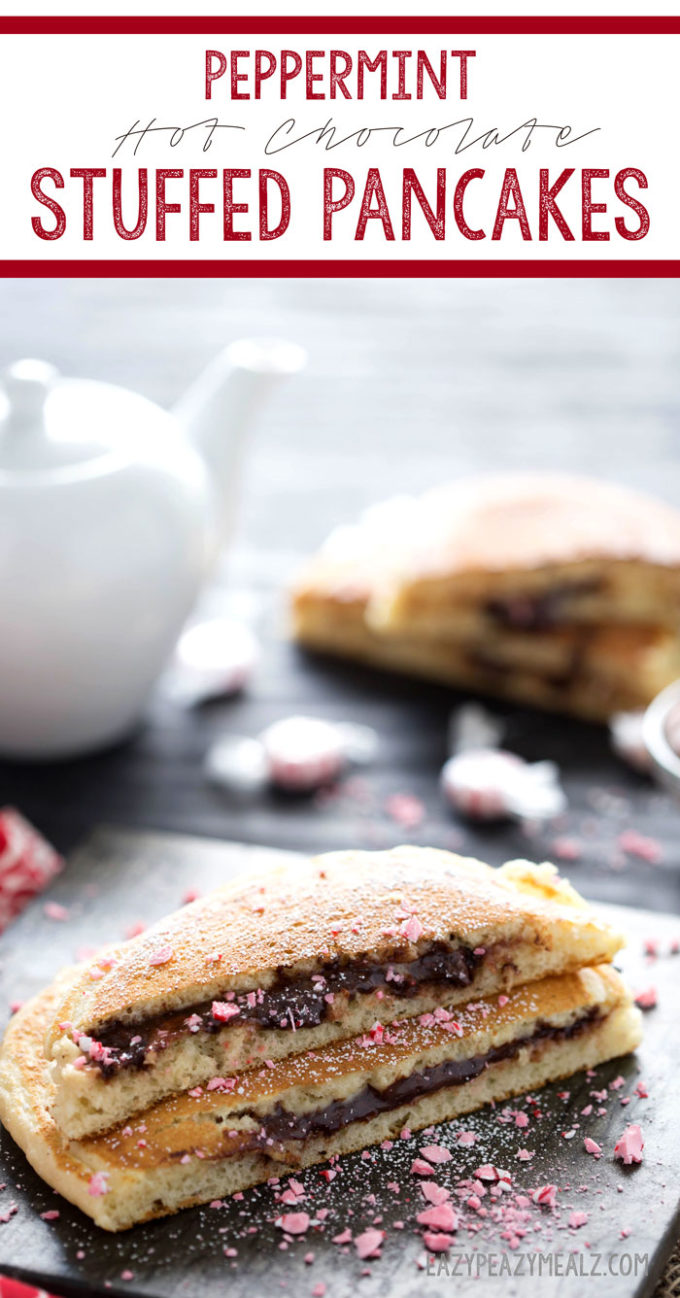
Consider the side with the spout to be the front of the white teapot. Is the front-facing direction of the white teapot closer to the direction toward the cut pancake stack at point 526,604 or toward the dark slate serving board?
the cut pancake stack

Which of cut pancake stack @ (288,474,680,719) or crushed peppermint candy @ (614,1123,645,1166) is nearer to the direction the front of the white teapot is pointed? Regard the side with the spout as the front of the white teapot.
the cut pancake stack

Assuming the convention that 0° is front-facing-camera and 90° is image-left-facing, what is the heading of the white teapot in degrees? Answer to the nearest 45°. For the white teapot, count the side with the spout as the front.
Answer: approximately 270°

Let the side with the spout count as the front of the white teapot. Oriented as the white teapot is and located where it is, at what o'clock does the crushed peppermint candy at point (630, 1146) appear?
The crushed peppermint candy is roughly at 2 o'clock from the white teapot.

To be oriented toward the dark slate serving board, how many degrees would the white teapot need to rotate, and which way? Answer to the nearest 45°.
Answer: approximately 90° to its right

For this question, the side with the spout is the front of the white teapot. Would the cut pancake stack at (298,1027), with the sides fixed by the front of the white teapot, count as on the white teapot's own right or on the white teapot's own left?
on the white teapot's own right

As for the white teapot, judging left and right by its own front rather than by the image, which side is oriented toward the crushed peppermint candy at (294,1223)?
right

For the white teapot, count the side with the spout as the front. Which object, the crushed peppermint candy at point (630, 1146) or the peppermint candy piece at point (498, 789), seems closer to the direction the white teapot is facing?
the peppermint candy piece
